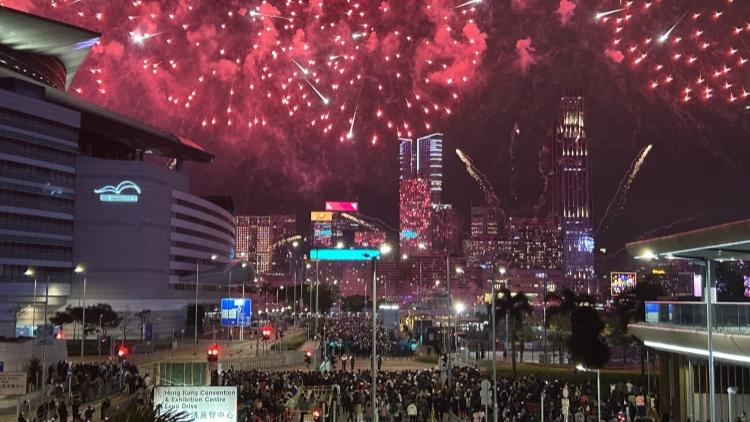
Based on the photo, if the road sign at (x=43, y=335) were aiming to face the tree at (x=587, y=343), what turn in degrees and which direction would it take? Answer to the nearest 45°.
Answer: approximately 90° to its left

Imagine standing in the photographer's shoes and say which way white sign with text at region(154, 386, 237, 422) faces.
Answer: facing the viewer

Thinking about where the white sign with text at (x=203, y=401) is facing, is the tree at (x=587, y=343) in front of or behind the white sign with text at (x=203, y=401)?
behind

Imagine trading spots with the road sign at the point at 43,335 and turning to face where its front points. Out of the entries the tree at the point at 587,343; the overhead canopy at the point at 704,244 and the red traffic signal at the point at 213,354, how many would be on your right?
0

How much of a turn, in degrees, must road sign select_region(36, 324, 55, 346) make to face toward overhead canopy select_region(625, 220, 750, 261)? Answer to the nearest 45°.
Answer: approximately 45° to its left

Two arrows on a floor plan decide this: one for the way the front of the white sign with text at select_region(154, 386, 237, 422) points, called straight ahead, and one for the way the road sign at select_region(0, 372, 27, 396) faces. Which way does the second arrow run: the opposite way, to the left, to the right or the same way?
the same way

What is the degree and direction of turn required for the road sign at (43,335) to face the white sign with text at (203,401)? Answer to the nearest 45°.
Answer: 0° — it already faces it

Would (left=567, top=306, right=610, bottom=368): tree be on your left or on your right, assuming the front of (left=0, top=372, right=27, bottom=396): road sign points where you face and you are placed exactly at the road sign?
on your left

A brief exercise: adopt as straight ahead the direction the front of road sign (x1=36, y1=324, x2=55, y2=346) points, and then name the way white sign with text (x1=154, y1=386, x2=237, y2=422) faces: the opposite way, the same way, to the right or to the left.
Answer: the same way

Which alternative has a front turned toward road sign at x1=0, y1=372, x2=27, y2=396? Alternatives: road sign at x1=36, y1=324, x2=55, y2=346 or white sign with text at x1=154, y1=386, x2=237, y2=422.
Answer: road sign at x1=36, y1=324, x2=55, y2=346

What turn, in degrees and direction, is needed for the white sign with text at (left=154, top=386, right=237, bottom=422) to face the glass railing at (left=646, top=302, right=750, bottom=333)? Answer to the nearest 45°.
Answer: approximately 135° to its left

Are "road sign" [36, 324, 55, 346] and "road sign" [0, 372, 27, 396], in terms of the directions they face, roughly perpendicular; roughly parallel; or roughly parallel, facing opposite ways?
roughly parallel

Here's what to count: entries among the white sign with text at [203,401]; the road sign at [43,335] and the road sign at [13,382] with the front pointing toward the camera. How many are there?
3

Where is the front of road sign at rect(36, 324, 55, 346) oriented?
toward the camera

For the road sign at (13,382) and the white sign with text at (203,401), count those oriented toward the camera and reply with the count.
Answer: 2

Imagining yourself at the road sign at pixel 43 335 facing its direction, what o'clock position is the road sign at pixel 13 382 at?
the road sign at pixel 13 382 is roughly at 12 o'clock from the road sign at pixel 43 335.

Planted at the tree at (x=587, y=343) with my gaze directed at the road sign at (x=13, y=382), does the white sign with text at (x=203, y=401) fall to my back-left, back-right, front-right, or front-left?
front-left
